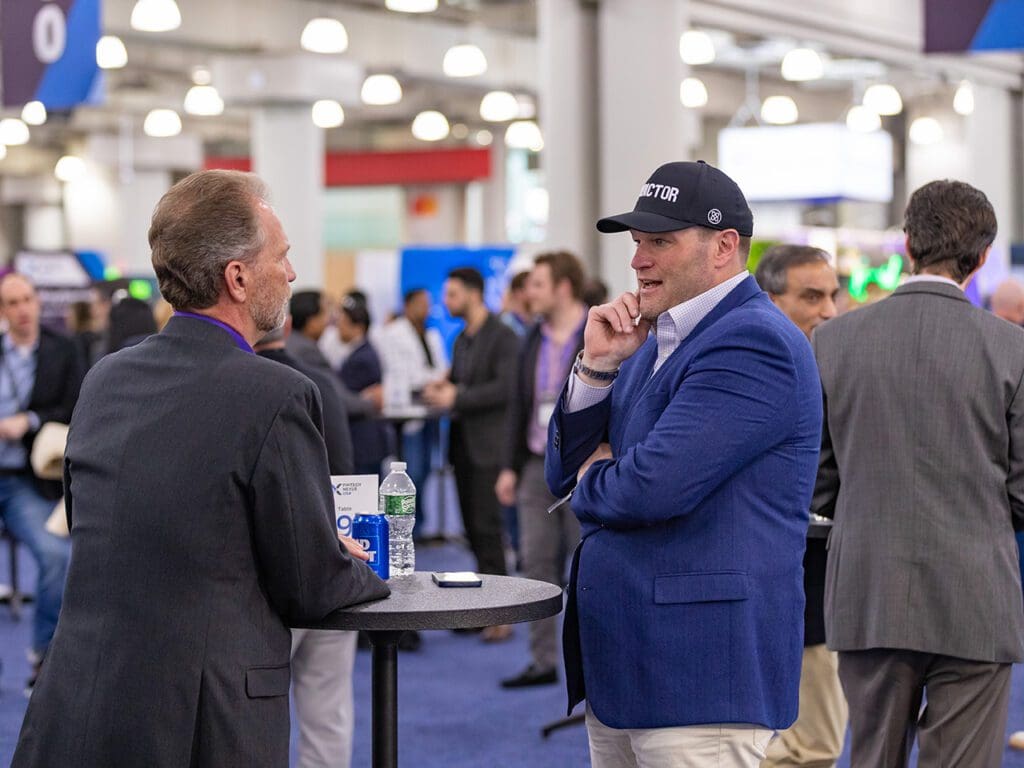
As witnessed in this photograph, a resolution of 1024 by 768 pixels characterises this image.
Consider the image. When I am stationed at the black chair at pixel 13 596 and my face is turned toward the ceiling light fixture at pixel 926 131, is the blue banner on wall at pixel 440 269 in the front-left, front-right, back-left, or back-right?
front-left

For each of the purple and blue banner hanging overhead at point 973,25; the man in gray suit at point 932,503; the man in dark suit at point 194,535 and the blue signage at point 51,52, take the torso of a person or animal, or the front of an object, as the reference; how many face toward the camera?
2

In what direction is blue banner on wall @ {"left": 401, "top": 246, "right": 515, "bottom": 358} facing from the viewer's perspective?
toward the camera

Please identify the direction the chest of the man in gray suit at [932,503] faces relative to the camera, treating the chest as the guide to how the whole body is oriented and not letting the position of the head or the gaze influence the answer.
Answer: away from the camera

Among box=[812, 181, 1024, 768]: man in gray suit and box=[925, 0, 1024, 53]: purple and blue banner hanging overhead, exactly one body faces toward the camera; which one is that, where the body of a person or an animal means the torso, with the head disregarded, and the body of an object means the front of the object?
the purple and blue banner hanging overhead

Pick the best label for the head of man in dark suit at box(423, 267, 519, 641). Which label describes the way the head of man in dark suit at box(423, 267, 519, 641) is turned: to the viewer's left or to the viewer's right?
to the viewer's left

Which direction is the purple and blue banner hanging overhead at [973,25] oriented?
toward the camera

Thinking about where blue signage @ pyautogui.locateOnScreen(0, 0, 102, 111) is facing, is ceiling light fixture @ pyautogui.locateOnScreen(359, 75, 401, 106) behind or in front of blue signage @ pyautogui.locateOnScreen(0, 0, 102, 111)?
behind

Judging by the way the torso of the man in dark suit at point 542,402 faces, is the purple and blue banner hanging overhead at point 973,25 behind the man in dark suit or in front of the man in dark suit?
behind

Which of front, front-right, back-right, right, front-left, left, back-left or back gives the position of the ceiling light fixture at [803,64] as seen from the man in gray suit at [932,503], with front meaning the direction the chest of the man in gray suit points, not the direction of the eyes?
front

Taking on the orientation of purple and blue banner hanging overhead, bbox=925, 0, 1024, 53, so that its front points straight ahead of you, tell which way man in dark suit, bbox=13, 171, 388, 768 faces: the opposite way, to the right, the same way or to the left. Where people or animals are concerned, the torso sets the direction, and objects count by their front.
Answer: the opposite way

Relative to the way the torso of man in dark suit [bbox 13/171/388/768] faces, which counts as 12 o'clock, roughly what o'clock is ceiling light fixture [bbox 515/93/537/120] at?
The ceiling light fixture is roughly at 11 o'clock from the man in dark suit.

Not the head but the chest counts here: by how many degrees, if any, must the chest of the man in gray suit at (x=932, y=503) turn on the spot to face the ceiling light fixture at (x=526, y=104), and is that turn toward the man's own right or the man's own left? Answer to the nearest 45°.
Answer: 0° — they already face it

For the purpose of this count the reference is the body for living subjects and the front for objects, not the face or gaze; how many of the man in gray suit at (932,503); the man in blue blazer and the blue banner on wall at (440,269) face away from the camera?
1

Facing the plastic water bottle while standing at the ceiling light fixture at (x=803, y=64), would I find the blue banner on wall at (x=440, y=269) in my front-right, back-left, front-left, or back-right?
front-right

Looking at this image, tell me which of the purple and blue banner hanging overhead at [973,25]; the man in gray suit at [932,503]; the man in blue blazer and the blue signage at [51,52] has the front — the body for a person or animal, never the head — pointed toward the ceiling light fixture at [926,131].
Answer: the man in gray suit

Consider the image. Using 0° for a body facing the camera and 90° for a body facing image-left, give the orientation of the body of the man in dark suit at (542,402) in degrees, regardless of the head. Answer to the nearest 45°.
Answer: approximately 45°

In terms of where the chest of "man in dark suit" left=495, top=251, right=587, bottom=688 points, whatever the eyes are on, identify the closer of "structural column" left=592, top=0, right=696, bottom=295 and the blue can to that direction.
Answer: the blue can
